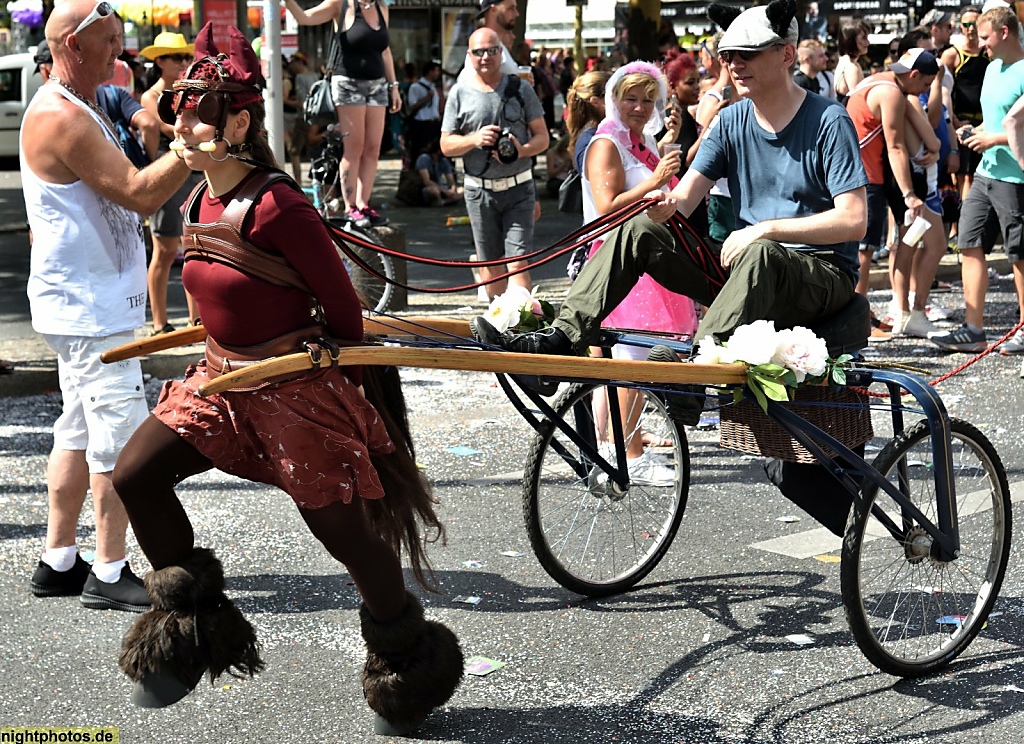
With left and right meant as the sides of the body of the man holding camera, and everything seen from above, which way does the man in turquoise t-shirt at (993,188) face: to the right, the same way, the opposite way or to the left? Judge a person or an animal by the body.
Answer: to the right

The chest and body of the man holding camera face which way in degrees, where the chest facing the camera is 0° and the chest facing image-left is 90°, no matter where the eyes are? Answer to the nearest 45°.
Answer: approximately 0°

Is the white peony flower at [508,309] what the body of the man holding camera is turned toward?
yes

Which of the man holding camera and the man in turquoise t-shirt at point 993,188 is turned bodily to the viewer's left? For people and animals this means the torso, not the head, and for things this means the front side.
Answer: the man in turquoise t-shirt

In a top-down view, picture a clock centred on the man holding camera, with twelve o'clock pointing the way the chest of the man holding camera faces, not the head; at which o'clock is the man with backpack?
The man with backpack is roughly at 6 o'clock from the man holding camera.

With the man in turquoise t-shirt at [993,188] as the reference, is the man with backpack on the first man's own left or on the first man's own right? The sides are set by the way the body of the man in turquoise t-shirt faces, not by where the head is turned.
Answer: on the first man's own right

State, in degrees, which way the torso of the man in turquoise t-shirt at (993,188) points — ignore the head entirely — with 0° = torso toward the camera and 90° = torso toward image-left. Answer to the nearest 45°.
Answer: approximately 90°

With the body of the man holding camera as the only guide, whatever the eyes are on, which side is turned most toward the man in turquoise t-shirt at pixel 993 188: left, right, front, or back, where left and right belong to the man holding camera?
left
